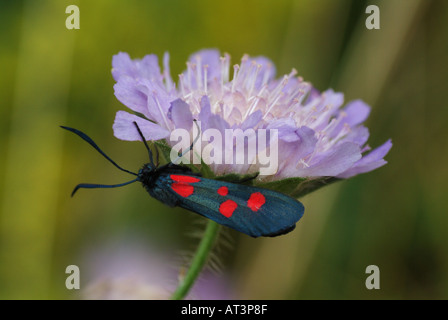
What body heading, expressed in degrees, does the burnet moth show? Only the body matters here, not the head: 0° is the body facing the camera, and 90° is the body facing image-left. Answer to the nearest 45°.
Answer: approximately 90°
